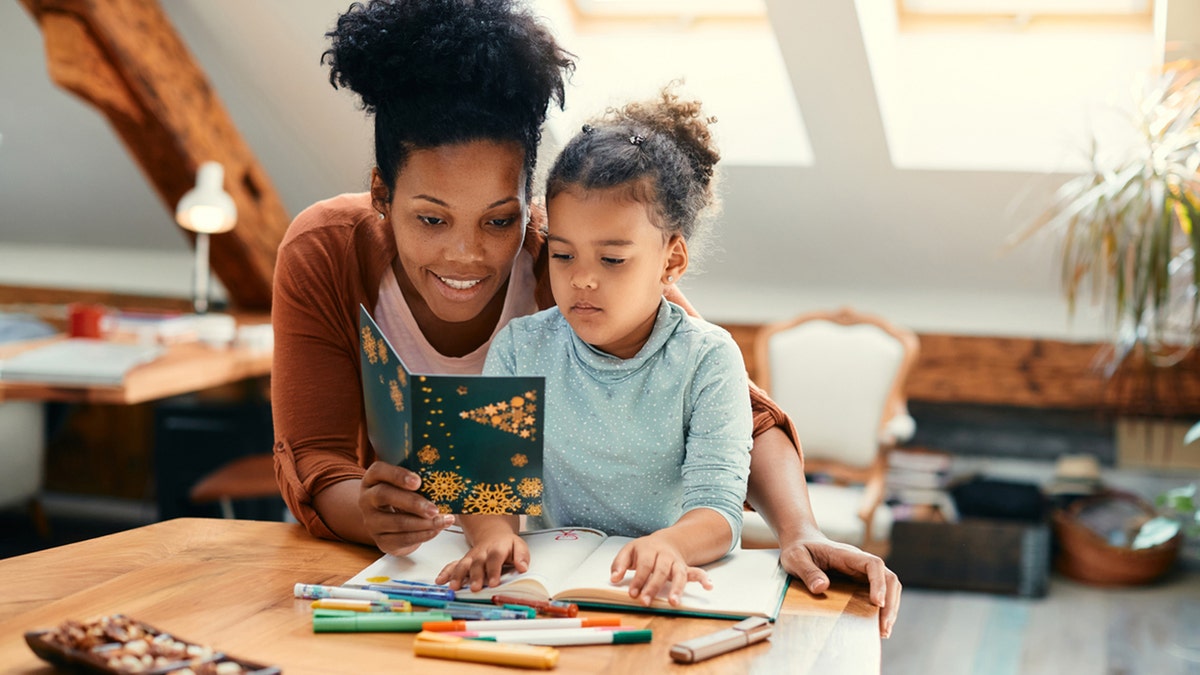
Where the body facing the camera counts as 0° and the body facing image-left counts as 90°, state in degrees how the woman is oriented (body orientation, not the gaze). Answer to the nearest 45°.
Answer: approximately 0°

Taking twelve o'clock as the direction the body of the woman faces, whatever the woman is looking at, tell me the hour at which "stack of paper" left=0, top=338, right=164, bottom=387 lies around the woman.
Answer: The stack of paper is roughly at 5 o'clock from the woman.

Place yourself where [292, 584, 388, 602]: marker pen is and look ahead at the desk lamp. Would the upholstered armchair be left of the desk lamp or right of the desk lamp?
right

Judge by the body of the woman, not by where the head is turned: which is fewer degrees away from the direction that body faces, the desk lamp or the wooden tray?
the wooden tray

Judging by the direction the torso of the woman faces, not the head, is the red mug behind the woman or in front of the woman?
behind

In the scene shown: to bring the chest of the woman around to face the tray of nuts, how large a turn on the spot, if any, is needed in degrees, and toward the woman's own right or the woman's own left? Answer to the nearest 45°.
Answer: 0° — they already face it

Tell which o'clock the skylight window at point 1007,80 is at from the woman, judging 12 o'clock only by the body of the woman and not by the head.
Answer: The skylight window is roughly at 7 o'clock from the woman.
